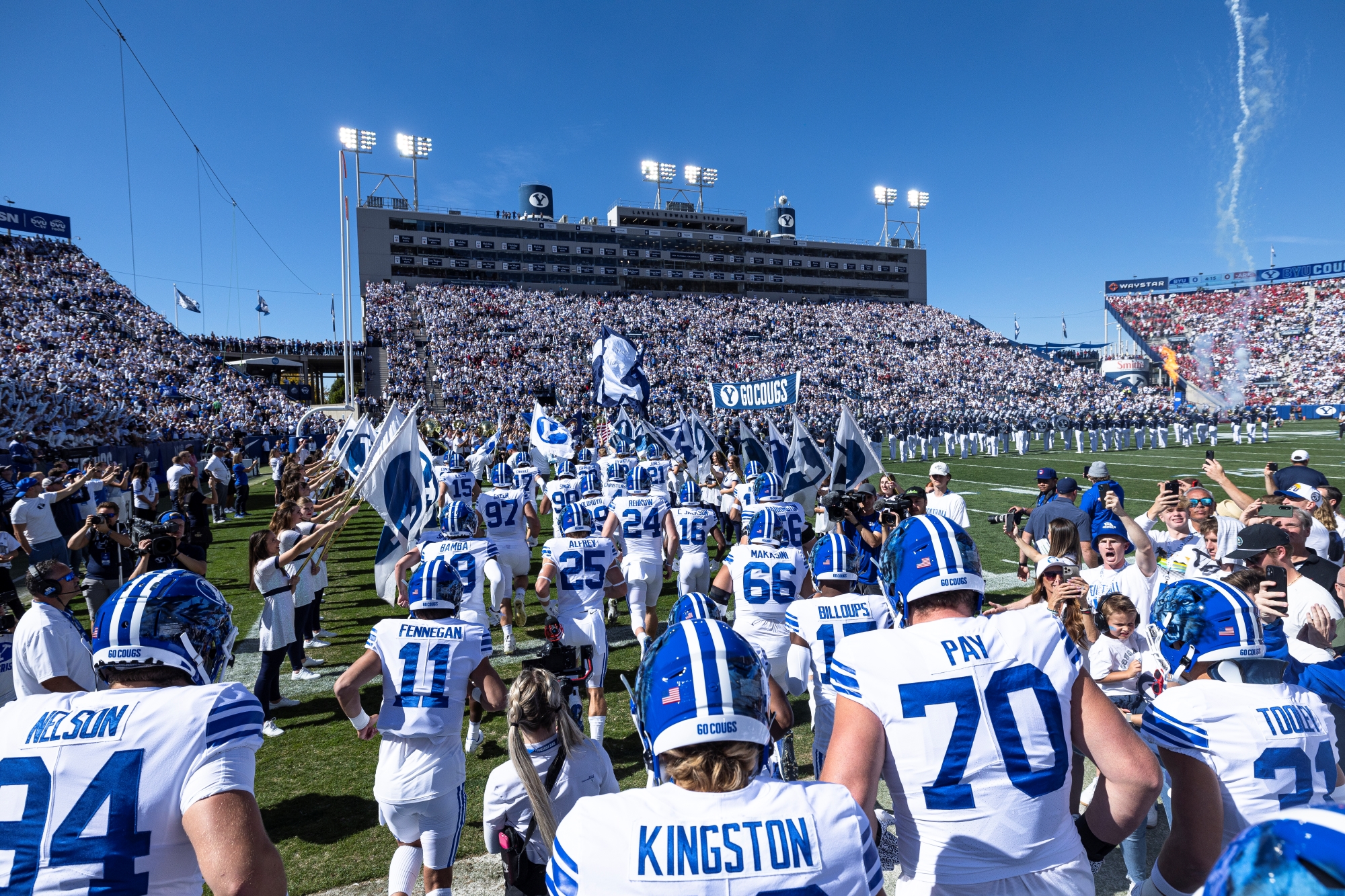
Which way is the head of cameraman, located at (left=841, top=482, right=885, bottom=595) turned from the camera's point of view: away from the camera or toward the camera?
toward the camera

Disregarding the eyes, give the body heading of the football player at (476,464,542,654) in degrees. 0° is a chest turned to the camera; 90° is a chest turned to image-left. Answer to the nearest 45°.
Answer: approximately 180°

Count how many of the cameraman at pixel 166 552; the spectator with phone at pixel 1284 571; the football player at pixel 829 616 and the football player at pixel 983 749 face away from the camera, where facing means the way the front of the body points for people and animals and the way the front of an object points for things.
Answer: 2

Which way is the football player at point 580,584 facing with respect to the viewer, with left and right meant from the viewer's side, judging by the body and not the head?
facing away from the viewer

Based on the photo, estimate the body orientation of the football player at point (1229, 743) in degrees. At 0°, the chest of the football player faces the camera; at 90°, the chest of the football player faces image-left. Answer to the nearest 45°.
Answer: approximately 135°

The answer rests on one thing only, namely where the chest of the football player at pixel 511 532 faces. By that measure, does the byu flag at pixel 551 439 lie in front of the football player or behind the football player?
in front

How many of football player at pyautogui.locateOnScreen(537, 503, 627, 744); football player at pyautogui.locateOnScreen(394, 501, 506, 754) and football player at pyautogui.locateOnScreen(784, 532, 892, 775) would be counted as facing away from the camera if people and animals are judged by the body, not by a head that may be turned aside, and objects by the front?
3

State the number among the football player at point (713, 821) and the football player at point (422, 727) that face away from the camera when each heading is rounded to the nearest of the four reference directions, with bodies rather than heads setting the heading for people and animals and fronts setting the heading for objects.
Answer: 2

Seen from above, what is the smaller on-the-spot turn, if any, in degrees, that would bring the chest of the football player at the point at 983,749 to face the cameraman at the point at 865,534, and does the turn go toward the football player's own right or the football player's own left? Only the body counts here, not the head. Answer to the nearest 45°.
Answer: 0° — they already face them

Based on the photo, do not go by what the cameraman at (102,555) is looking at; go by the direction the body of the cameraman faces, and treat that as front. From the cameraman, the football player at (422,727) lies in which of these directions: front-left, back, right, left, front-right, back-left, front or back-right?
front

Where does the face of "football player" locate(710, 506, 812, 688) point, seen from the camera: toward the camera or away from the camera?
away from the camera

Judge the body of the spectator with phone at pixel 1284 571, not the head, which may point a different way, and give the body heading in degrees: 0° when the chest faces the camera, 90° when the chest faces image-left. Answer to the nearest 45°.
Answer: approximately 90°

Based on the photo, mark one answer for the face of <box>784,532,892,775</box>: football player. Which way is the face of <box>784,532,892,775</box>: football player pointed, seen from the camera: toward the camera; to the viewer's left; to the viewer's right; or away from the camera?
away from the camera

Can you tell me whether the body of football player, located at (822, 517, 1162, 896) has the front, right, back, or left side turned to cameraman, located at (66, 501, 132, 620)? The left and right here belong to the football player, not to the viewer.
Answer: left

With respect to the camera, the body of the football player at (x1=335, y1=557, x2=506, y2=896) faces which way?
away from the camera

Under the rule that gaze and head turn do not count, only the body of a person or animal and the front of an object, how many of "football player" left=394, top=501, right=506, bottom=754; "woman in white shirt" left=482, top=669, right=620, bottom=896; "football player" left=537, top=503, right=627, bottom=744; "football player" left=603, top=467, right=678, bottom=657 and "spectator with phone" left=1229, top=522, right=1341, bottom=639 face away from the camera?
4

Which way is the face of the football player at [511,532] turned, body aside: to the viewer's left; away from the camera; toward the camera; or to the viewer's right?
away from the camera

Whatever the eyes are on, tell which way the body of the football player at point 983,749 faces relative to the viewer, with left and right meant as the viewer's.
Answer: facing away from the viewer

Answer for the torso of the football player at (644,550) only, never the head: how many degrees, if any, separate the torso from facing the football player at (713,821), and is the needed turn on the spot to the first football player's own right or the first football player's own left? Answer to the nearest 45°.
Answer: approximately 180°
